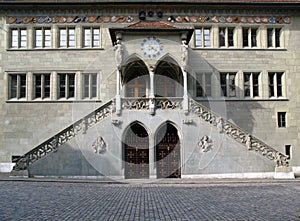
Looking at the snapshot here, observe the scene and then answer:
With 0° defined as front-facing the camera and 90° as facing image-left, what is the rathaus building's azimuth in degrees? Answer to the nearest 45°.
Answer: approximately 0°
